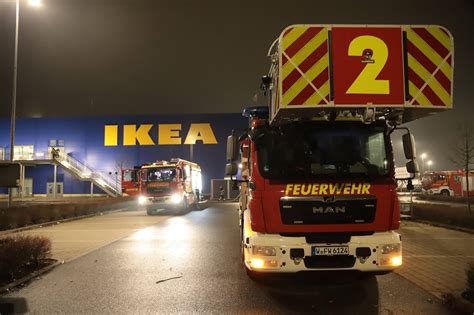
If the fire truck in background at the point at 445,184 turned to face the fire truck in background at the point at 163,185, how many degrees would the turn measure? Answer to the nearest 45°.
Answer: approximately 45° to its left

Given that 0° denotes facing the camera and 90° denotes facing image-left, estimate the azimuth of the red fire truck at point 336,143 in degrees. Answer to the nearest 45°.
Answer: approximately 0°

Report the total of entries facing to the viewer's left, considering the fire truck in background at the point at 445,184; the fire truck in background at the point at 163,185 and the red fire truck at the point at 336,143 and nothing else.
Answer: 1

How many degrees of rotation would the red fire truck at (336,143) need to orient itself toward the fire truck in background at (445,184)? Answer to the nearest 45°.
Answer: approximately 180°

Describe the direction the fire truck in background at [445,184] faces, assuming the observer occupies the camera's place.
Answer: facing to the left of the viewer

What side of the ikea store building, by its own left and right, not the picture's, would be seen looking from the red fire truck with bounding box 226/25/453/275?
front

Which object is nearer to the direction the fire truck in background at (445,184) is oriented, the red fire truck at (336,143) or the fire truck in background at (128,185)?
the fire truck in background

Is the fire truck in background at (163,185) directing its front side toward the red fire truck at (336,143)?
yes

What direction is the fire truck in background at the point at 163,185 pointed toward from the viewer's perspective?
toward the camera

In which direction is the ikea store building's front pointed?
toward the camera
